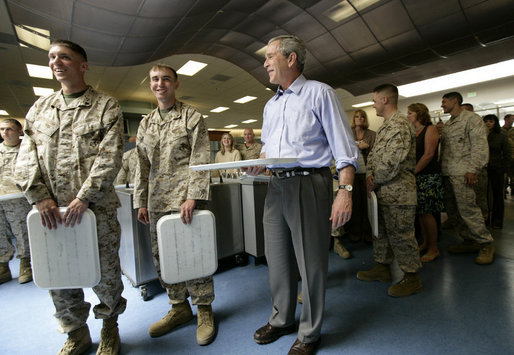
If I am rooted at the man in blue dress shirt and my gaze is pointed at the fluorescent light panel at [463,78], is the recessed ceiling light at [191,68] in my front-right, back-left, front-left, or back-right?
front-left

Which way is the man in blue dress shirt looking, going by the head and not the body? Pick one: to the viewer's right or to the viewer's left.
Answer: to the viewer's left

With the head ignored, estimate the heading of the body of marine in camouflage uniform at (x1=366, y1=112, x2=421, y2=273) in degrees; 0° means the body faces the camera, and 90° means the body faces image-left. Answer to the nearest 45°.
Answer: approximately 90°

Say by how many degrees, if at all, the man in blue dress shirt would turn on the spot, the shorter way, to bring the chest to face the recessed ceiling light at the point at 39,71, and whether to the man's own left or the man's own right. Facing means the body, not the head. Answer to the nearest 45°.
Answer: approximately 90° to the man's own right

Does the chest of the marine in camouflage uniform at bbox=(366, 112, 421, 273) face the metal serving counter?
yes

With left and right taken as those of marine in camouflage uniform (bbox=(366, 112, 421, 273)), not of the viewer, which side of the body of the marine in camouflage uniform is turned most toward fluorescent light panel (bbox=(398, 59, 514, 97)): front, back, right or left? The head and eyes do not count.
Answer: right

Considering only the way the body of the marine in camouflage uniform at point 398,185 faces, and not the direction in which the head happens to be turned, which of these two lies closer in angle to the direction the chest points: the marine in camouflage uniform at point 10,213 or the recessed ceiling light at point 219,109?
the marine in camouflage uniform

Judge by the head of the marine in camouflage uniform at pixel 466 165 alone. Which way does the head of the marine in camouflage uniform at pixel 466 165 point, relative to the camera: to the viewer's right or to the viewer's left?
to the viewer's left

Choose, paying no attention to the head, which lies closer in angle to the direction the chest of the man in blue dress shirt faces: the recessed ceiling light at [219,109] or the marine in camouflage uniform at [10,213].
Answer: the marine in camouflage uniform

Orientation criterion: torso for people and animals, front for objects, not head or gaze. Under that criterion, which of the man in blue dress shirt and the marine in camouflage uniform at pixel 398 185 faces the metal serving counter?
the marine in camouflage uniform

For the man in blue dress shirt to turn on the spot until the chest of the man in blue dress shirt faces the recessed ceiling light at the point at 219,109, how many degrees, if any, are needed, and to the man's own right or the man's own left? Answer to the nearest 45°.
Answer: approximately 135° to the man's own right

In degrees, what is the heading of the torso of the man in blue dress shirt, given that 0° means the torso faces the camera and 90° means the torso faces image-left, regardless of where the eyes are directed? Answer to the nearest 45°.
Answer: approximately 45°

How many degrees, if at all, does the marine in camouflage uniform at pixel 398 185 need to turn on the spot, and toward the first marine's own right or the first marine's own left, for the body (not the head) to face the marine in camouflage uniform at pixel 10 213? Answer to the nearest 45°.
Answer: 0° — they already face them

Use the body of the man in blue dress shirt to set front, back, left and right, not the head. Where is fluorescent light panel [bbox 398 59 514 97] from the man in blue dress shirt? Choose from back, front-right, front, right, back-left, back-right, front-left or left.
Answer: back
